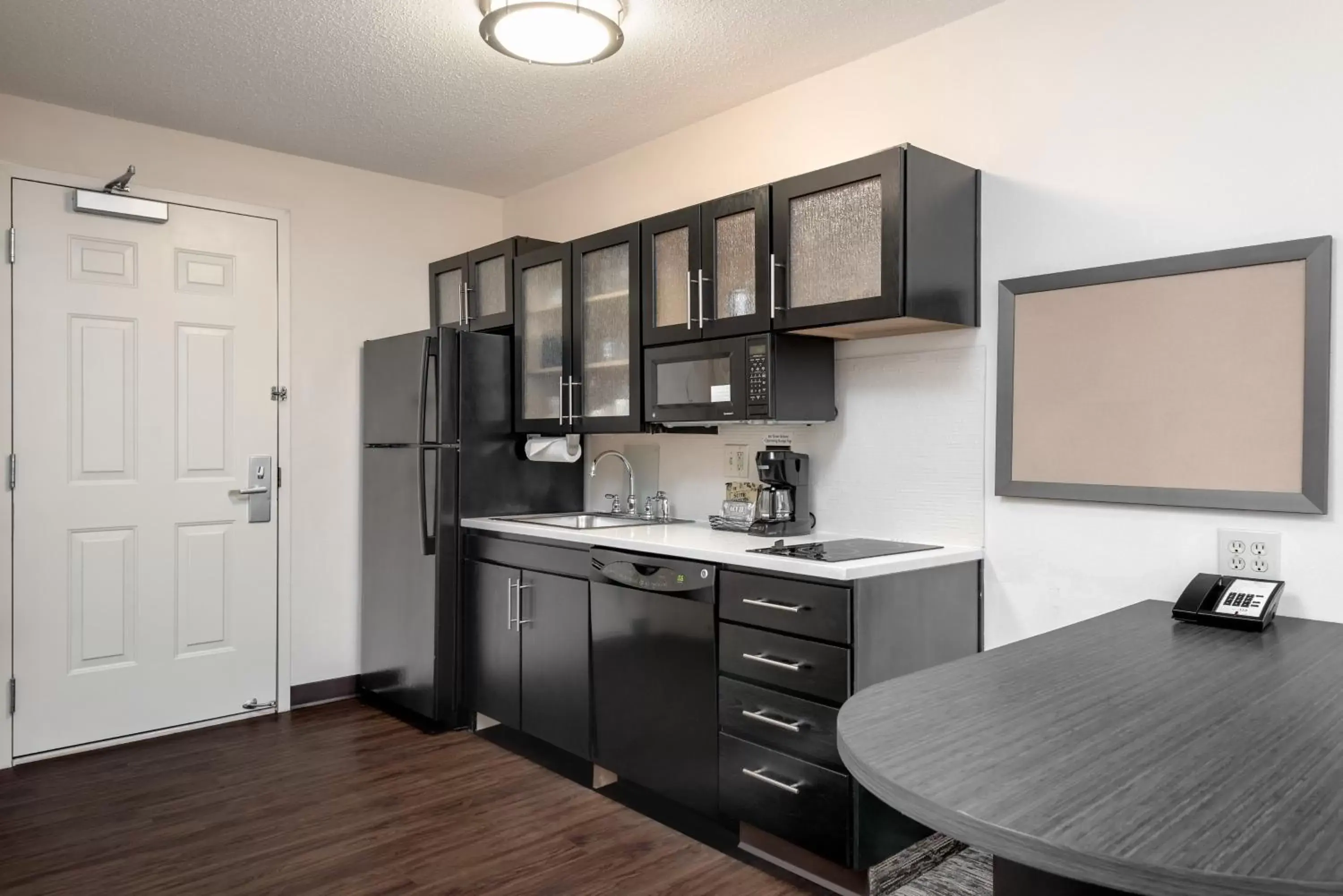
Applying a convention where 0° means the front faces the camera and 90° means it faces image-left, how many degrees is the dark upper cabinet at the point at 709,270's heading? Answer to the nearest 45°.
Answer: approximately 45°

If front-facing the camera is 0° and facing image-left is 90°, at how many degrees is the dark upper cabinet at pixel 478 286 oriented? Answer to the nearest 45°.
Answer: approximately 45°

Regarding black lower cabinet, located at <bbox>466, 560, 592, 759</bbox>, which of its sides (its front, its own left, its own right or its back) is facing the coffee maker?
left

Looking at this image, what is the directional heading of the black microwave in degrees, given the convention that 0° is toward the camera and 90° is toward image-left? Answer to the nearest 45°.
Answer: approximately 45°

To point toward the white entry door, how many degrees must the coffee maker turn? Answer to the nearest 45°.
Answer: approximately 45° to its right

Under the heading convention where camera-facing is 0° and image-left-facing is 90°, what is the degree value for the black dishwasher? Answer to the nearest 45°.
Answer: approximately 45°
